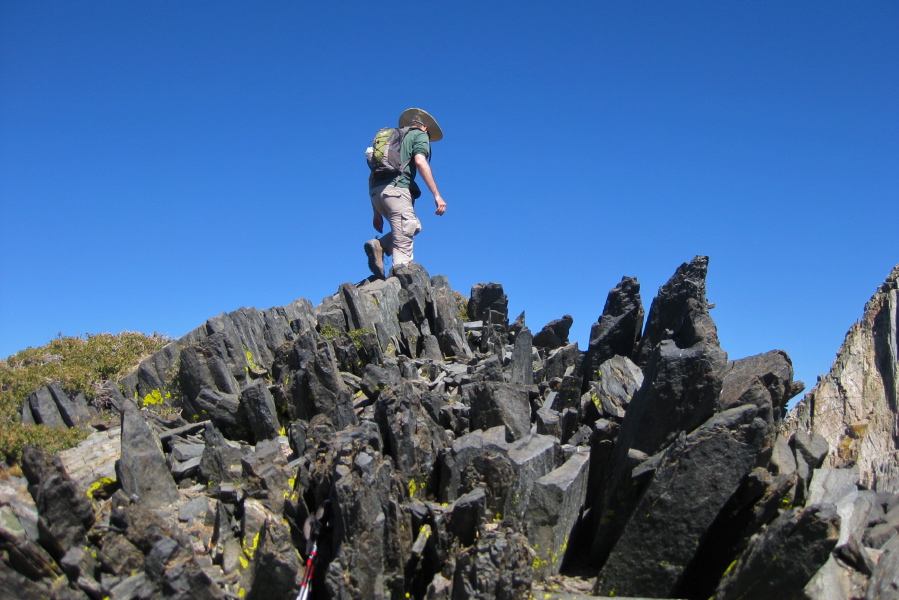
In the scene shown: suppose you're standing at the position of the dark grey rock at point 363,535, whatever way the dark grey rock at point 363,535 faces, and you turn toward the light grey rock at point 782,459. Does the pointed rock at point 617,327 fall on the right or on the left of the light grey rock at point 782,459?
left

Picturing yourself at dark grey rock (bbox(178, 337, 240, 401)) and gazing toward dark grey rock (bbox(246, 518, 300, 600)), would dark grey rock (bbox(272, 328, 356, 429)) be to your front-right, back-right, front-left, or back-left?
front-left

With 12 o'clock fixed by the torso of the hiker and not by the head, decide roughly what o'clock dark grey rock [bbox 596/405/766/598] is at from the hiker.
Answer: The dark grey rock is roughly at 4 o'clock from the hiker.

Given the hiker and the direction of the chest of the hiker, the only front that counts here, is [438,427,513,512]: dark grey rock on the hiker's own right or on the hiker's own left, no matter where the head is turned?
on the hiker's own right

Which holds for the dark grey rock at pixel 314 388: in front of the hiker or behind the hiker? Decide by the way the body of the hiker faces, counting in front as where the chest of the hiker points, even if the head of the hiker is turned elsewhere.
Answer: behind

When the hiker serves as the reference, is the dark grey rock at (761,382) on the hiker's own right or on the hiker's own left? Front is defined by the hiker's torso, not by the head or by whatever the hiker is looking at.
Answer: on the hiker's own right

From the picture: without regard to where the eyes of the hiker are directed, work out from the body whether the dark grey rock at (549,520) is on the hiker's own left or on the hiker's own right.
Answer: on the hiker's own right

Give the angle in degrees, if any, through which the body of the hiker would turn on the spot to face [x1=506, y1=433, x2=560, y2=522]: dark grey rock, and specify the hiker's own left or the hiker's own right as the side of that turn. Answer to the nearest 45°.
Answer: approximately 135° to the hiker's own right

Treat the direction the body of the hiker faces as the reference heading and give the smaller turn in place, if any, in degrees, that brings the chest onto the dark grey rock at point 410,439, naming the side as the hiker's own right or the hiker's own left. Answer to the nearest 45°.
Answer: approximately 135° to the hiker's own right

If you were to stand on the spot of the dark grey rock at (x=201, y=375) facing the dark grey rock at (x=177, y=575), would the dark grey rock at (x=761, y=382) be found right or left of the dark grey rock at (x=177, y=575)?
left

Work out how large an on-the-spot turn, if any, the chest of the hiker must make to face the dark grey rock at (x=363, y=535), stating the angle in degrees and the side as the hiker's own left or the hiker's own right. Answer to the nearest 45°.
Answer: approximately 135° to the hiker's own right

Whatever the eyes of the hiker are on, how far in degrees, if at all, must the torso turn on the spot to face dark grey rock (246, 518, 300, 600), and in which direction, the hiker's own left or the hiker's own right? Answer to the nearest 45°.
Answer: approximately 135° to the hiker's own right

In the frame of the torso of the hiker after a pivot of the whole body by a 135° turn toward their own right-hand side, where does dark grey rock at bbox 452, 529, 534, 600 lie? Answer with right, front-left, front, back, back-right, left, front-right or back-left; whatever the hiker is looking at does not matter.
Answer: front

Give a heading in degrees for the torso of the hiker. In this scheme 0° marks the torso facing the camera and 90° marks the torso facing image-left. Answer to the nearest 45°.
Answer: approximately 225°
